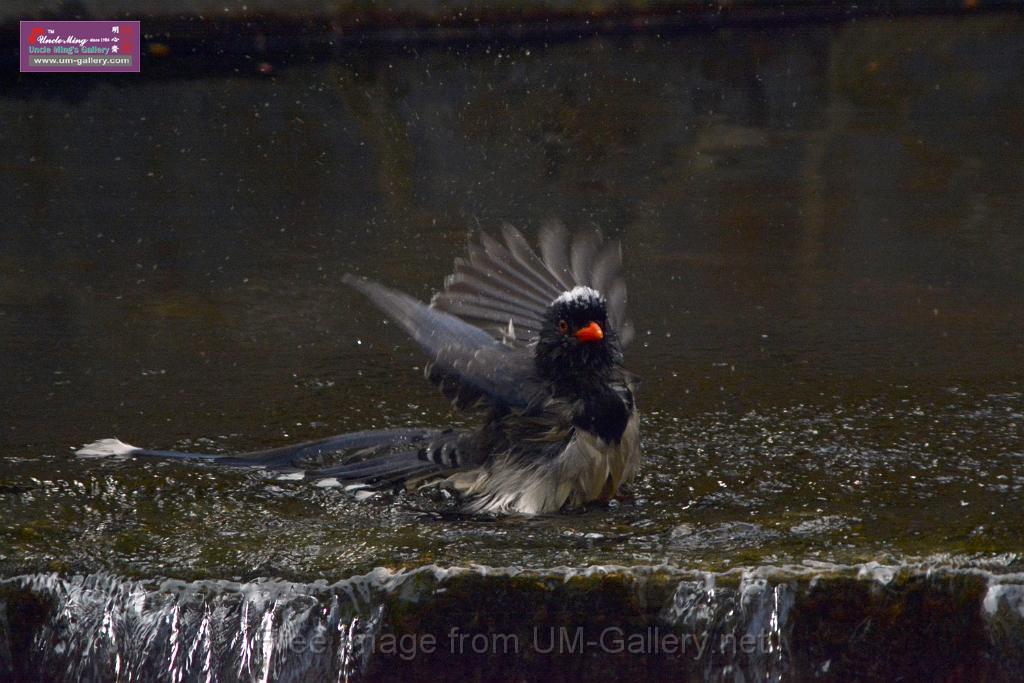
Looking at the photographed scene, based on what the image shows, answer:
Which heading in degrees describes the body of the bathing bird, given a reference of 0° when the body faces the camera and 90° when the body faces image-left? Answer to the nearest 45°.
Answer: approximately 315°
